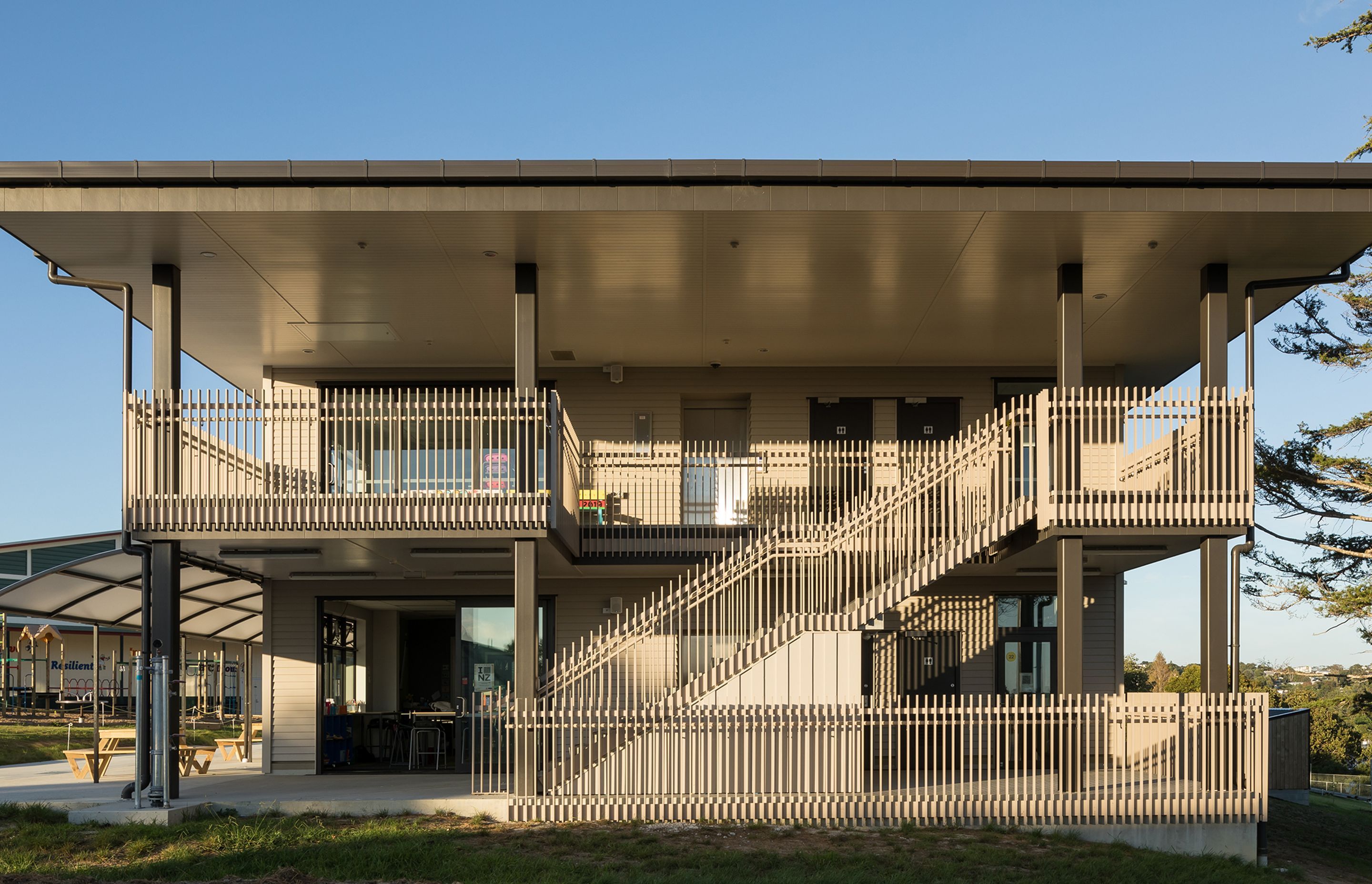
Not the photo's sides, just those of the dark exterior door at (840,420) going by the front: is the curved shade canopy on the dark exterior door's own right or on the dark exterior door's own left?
on the dark exterior door's own right

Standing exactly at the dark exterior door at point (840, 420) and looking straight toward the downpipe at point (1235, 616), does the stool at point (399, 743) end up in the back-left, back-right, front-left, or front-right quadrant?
back-right

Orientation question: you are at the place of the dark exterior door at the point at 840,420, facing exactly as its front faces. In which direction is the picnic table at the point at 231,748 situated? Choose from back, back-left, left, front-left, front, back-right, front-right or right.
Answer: right

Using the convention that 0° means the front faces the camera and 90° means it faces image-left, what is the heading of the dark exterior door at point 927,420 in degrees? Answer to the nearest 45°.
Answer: approximately 0°

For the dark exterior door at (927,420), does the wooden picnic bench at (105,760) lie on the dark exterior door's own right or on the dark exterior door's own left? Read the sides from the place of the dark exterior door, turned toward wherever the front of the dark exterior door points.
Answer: on the dark exterior door's own right

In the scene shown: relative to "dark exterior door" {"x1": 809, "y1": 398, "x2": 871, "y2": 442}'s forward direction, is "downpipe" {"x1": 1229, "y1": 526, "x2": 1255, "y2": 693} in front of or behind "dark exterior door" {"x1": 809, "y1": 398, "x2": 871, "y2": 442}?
in front

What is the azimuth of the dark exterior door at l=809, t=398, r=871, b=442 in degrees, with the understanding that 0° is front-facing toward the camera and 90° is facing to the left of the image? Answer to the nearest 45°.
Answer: approximately 0°

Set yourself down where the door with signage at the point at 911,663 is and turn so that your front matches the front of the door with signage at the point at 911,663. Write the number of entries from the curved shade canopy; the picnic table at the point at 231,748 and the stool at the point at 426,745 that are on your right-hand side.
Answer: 3
